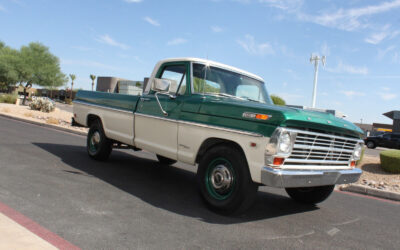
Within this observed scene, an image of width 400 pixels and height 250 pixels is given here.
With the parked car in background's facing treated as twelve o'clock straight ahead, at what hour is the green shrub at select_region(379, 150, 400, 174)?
The green shrub is roughly at 9 o'clock from the parked car in background.

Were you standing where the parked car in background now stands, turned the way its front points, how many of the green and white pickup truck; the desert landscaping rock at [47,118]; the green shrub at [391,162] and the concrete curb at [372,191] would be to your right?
0

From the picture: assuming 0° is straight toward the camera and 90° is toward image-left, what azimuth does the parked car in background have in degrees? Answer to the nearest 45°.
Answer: approximately 90°

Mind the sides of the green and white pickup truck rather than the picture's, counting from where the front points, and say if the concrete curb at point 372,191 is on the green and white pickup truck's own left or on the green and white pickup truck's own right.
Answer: on the green and white pickup truck's own left

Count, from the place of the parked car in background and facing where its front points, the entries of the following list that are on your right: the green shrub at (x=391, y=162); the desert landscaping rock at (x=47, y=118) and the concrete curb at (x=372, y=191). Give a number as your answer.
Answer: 0

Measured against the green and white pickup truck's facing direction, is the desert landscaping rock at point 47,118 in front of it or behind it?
behind

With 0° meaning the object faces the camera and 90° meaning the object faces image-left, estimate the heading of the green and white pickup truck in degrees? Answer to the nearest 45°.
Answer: approximately 315°

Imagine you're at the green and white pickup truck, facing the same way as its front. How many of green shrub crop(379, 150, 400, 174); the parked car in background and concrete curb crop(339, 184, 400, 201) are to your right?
0

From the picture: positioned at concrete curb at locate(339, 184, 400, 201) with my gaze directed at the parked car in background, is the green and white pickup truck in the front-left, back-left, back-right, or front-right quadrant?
back-left

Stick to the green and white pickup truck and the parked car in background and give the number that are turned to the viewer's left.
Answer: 1
